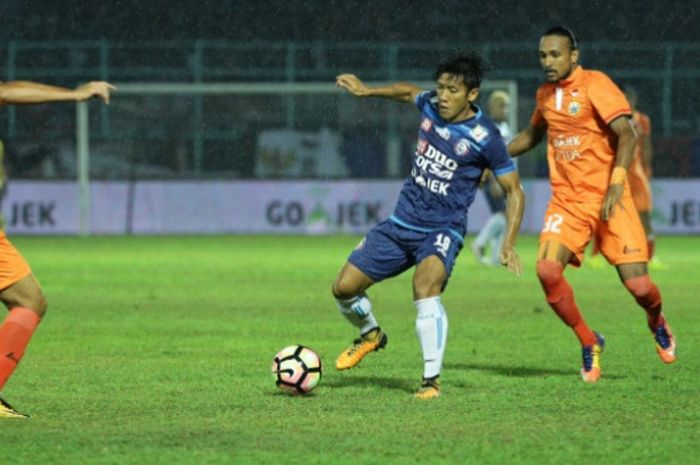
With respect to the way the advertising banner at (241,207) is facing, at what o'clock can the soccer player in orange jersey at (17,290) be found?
The soccer player in orange jersey is roughly at 12 o'clock from the advertising banner.

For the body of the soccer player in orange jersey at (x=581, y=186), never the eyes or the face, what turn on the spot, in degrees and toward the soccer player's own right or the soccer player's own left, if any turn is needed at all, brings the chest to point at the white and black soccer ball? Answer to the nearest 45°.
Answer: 0° — they already face it

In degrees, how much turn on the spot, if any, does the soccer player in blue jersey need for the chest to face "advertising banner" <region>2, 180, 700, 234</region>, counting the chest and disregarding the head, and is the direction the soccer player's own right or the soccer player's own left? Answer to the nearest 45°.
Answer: approximately 135° to the soccer player's own right

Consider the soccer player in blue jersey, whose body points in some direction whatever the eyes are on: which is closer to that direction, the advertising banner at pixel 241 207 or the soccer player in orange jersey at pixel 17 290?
the soccer player in orange jersey

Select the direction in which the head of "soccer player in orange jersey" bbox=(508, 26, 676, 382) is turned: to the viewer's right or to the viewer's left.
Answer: to the viewer's left

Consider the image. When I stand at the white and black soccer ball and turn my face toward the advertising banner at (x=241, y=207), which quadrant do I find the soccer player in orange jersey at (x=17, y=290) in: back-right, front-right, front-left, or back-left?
back-left

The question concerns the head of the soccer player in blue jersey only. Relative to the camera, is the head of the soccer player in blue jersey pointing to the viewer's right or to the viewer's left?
to the viewer's left

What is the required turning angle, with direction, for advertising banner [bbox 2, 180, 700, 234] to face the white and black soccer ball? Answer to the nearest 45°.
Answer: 0° — it already faces it

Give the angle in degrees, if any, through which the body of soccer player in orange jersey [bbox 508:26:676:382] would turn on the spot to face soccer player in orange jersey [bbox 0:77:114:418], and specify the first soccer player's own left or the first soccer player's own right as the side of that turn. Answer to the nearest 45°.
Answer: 0° — they already face them

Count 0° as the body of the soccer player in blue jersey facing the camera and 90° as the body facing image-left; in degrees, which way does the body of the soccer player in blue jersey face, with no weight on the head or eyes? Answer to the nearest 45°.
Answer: approximately 45°
